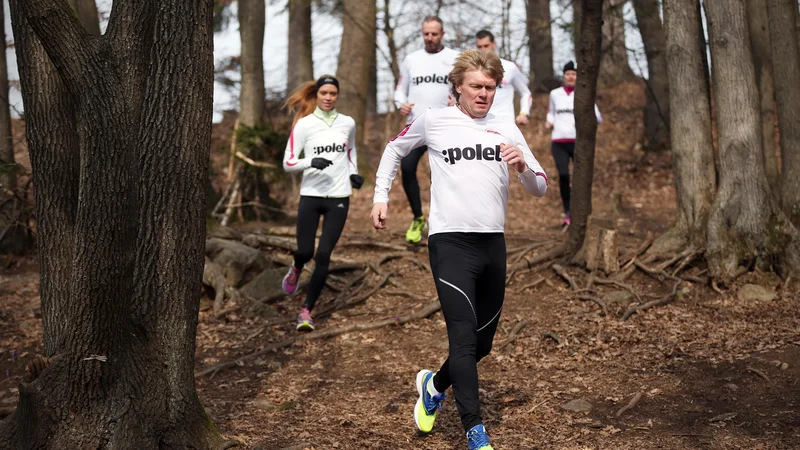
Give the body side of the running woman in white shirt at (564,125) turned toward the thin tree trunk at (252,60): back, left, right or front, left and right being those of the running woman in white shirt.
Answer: right

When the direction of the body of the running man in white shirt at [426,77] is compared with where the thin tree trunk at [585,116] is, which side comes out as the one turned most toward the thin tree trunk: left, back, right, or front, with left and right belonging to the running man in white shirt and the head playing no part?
left

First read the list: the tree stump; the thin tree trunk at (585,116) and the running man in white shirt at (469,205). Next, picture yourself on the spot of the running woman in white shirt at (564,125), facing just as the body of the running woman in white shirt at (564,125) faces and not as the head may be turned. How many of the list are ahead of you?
3

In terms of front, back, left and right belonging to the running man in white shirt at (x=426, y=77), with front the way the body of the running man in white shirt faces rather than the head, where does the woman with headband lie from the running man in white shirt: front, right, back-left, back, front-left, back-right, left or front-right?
front-right

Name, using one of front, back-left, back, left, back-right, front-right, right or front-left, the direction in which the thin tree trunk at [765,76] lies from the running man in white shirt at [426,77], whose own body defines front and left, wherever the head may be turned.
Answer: left

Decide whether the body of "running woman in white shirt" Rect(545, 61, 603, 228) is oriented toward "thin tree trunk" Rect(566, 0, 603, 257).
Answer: yes

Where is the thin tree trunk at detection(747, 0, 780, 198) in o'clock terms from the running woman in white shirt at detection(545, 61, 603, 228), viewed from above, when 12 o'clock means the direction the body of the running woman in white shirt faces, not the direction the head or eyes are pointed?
The thin tree trunk is roughly at 10 o'clock from the running woman in white shirt.

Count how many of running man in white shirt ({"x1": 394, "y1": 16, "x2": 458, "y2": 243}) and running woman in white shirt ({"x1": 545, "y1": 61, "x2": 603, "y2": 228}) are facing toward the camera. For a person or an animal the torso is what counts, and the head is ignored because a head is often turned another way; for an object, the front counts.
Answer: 2

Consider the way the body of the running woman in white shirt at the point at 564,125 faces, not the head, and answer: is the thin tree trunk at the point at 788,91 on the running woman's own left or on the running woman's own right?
on the running woman's own left

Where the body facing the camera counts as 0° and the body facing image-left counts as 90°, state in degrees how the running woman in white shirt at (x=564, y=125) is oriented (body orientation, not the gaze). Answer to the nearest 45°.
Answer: approximately 0°

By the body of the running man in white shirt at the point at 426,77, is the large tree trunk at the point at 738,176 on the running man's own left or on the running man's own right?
on the running man's own left
